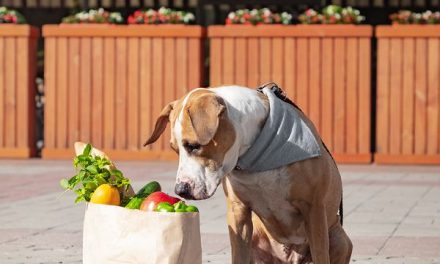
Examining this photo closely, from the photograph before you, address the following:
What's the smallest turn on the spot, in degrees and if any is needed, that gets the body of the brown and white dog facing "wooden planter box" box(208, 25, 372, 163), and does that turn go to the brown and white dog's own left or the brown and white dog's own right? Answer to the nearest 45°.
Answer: approximately 135° to the brown and white dog's own right

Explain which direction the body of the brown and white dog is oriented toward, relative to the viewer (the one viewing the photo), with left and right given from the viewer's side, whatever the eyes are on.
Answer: facing the viewer and to the left of the viewer

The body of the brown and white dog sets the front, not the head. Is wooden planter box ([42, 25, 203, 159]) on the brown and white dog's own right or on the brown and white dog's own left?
on the brown and white dog's own right

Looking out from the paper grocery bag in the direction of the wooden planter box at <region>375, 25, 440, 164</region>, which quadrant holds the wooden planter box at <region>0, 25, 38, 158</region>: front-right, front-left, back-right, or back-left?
front-left

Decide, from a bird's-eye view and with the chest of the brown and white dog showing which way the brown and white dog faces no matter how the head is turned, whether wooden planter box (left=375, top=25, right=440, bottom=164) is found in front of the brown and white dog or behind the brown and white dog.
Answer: behind

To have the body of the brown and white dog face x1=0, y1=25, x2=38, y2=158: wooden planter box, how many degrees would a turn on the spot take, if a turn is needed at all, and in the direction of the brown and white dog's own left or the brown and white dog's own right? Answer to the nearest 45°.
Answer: approximately 135° to the brown and white dog's own right
